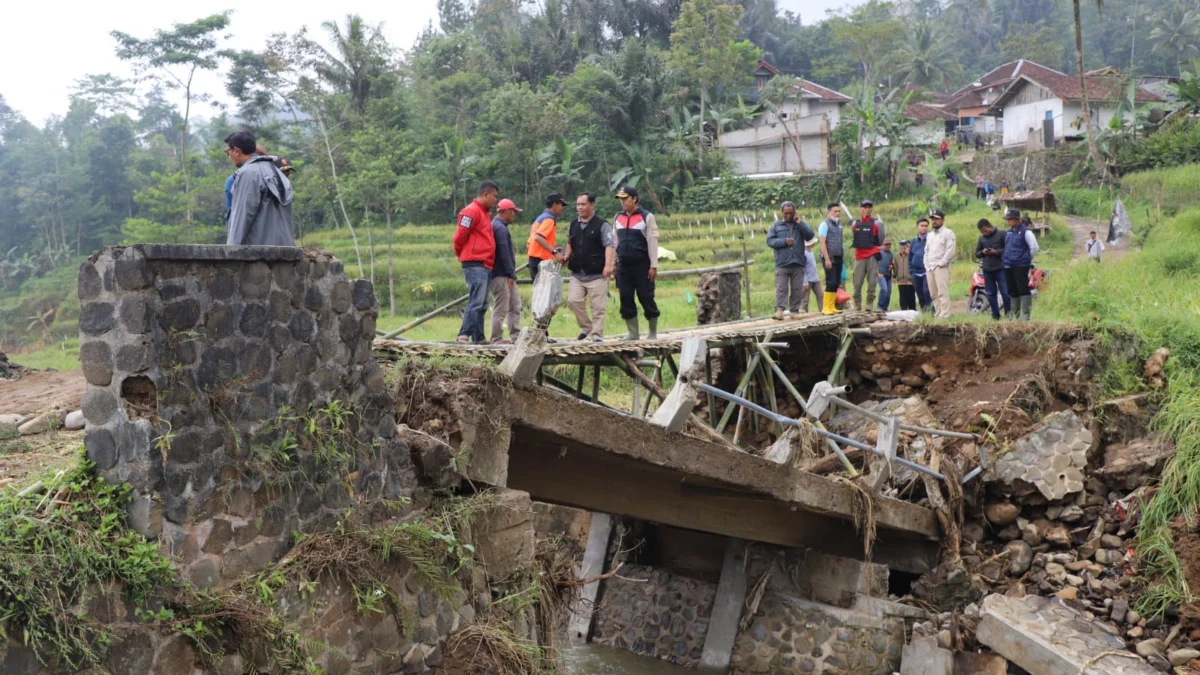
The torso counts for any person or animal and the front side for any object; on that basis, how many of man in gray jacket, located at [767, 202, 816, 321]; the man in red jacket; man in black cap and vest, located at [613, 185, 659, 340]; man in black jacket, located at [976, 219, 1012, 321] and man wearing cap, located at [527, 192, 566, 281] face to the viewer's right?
2

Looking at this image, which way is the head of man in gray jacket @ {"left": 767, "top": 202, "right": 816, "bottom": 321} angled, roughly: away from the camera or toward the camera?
toward the camera

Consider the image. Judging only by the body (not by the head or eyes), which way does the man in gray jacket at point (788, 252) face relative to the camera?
toward the camera

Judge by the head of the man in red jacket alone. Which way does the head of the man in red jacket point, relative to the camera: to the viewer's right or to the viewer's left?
to the viewer's right

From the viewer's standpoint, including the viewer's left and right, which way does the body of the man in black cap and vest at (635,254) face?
facing the viewer and to the left of the viewer

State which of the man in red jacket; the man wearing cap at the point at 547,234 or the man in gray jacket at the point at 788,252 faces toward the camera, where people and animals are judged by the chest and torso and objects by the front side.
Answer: the man in gray jacket

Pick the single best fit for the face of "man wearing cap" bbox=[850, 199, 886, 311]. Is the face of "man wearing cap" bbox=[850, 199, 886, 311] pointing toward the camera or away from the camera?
toward the camera

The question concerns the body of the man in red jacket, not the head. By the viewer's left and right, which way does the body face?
facing to the right of the viewer

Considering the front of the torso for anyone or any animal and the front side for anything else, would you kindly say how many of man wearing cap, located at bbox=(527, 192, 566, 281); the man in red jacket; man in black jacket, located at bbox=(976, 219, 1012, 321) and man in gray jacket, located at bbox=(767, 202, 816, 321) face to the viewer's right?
2

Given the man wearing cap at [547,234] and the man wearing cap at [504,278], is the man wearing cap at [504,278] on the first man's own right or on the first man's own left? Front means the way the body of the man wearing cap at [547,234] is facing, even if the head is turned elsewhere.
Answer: on the first man's own right

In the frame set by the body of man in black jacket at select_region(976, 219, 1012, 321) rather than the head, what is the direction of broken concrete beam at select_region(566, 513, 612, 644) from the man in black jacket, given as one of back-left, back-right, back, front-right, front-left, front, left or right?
front
